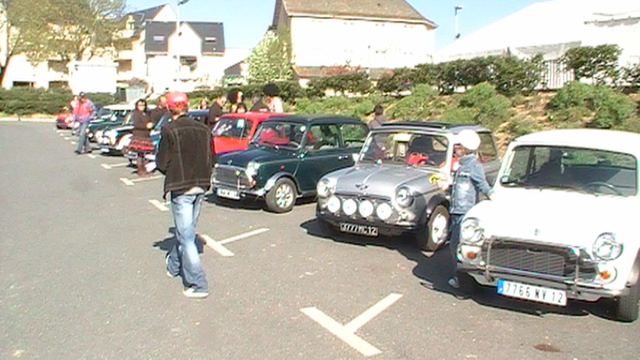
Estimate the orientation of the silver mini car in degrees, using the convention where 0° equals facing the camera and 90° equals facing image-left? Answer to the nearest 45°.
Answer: approximately 45°

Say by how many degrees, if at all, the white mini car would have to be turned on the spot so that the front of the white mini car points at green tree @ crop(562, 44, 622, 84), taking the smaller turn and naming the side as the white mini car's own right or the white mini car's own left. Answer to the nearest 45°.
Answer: approximately 135° to the white mini car's own right

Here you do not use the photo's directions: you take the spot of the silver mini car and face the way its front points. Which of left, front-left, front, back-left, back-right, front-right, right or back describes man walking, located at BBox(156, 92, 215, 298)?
front

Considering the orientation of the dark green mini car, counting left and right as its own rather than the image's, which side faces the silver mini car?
left

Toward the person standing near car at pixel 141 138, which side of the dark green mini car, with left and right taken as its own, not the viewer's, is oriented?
right

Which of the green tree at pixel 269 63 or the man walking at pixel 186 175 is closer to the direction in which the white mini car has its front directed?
the man walking

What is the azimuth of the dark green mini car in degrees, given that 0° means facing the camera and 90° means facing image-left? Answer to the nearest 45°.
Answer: approximately 45°

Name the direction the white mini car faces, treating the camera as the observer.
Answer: facing the viewer and to the left of the viewer

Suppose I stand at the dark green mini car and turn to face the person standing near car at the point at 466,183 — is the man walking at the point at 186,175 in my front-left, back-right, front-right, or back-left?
front-right

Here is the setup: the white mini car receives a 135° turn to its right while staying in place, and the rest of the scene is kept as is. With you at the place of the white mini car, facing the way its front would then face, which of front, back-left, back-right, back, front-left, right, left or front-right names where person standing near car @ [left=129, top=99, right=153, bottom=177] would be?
front-left

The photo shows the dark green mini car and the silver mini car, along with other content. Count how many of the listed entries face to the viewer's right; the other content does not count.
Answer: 0

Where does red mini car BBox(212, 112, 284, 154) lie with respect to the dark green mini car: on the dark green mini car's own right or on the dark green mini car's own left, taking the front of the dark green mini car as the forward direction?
on the dark green mini car's own right

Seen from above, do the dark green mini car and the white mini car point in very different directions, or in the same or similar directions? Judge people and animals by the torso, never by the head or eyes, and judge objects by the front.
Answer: same or similar directions

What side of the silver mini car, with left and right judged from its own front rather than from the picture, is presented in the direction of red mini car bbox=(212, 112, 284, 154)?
right

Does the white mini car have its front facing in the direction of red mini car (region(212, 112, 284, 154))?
no

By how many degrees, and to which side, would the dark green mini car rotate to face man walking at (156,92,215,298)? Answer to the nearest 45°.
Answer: approximately 45° to its left

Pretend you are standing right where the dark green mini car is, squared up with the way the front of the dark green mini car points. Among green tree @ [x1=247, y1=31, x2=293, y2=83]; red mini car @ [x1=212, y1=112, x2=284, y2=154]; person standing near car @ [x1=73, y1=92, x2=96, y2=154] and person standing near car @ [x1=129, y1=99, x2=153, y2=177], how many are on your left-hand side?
0

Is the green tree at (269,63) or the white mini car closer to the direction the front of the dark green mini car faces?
the white mini car

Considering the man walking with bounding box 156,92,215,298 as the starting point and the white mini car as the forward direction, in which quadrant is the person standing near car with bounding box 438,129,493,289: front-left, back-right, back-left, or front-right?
front-left

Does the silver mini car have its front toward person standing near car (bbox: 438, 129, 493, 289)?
no

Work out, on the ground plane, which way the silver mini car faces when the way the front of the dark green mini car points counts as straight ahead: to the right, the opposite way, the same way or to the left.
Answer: the same way

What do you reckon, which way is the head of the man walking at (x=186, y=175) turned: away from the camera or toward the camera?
away from the camera
